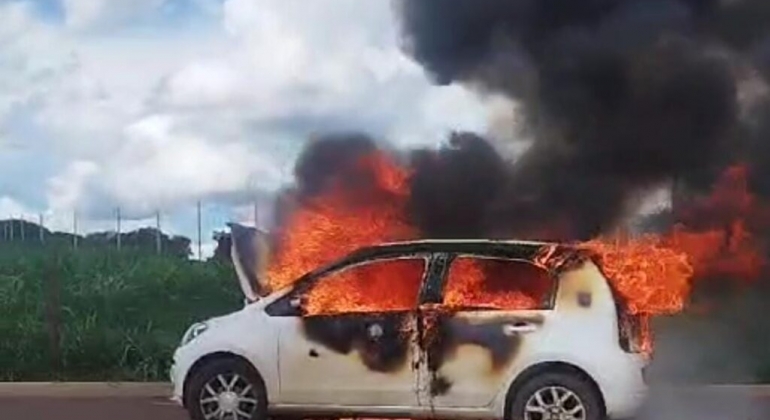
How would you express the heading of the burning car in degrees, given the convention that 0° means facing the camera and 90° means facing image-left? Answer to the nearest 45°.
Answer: approximately 90°

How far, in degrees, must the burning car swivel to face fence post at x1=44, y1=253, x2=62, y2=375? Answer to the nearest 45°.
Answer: approximately 45° to its right
